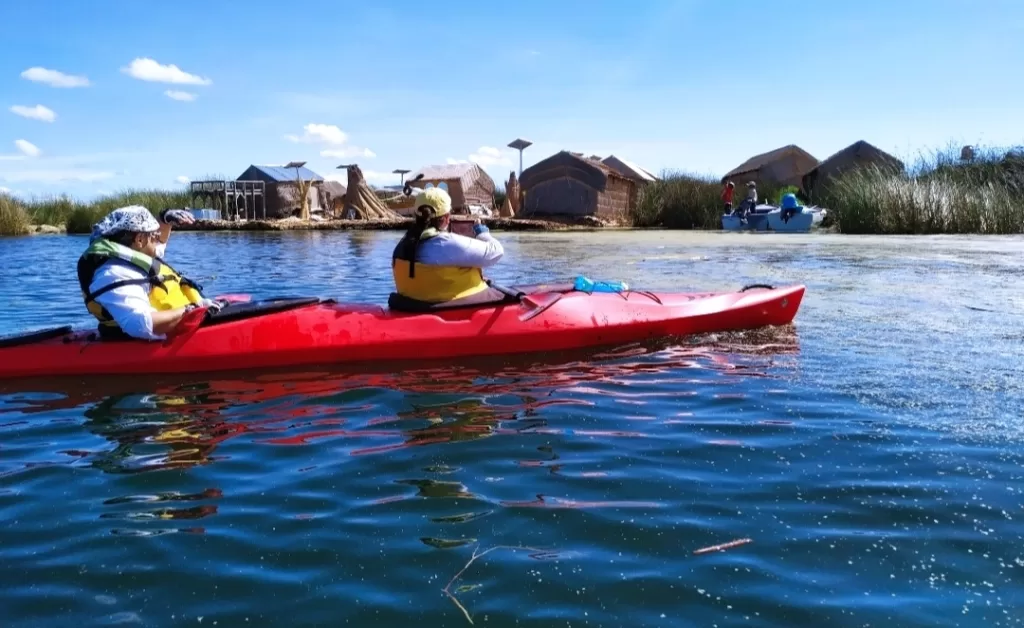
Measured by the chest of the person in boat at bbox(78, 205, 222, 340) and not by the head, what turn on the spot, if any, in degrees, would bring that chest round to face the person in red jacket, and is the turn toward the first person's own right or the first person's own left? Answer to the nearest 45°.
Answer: approximately 45° to the first person's own left

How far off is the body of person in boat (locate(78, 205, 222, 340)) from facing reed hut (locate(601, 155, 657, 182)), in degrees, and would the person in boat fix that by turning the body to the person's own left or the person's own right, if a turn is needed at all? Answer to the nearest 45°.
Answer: approximately 45° to the person's own left

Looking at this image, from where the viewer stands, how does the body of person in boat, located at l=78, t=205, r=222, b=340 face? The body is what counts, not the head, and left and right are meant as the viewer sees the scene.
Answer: facing to the right of the viewer

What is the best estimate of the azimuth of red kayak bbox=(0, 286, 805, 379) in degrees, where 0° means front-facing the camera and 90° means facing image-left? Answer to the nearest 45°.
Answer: approximately 270°

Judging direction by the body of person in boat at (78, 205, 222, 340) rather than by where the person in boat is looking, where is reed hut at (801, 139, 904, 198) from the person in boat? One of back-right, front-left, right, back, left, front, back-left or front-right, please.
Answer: front-left

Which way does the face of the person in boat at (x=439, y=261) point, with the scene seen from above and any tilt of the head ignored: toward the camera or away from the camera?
away from the camera

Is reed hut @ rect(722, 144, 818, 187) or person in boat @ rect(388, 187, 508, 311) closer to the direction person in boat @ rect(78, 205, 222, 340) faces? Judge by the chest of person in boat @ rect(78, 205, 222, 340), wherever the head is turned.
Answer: the person in boat

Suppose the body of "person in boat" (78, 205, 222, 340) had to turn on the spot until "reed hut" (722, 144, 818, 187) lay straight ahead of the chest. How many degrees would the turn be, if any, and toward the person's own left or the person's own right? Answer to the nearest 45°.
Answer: approximately 45° to the person's own left

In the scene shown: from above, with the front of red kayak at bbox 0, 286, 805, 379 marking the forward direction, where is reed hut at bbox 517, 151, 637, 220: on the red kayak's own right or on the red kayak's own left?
on the red kayak's own left

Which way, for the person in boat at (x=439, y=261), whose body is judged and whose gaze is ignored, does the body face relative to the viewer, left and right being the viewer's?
facing away from the viewer and to the right of the viewer

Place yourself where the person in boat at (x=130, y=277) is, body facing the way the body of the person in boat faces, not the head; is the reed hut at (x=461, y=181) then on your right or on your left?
on your left

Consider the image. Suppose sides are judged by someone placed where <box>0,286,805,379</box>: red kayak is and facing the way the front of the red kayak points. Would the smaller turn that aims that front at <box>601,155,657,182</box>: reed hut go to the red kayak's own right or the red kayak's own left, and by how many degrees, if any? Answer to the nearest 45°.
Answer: approximately 90° to the red kayak's own left

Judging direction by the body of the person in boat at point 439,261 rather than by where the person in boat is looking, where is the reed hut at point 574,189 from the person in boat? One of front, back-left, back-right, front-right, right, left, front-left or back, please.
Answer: front-left

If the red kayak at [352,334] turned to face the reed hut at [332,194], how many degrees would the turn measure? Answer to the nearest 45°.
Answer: approximately 90° to its left

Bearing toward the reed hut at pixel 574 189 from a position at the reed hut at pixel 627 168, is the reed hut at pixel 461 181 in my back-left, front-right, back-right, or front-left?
front-right
